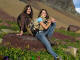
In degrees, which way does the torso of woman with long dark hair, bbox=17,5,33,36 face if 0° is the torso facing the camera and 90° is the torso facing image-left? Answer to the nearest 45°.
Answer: approximately 315°

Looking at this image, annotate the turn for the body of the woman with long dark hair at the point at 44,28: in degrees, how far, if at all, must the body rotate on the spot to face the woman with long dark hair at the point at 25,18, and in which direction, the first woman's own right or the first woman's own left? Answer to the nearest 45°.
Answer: approximately 180°

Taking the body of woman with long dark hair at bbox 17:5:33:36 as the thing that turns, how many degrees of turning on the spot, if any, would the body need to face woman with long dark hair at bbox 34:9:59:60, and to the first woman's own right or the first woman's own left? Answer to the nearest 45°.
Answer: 0° — they already face them

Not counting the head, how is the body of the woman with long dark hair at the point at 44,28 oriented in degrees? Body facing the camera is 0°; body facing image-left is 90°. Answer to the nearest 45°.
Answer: approximately 315°
